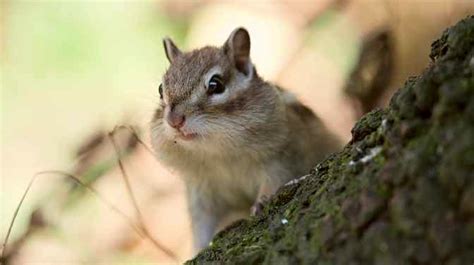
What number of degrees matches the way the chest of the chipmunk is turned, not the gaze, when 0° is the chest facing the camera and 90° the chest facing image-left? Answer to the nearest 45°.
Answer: approximately 45°
